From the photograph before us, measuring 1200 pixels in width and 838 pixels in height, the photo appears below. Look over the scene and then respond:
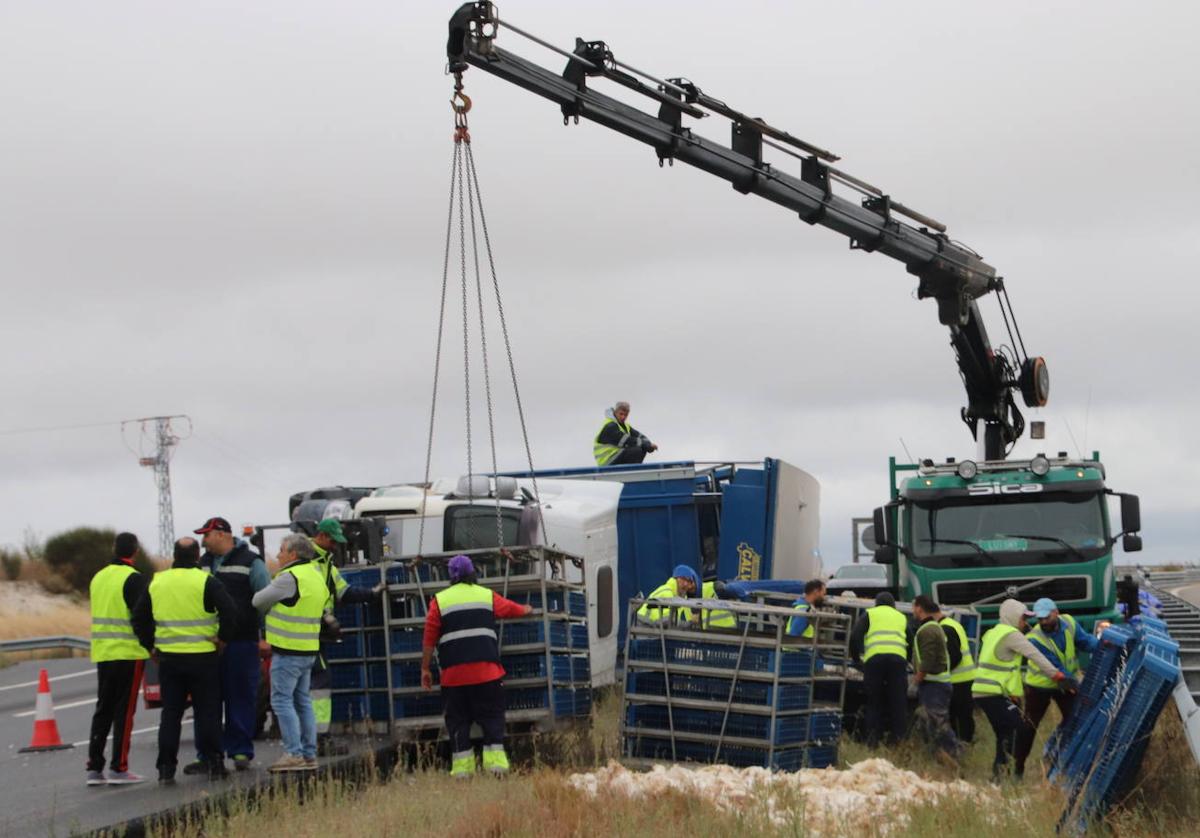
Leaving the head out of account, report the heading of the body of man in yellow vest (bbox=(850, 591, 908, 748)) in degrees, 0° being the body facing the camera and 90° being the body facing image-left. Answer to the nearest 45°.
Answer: approximately 180°

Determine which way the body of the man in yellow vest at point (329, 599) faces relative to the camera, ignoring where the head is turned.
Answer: to the viewer's right

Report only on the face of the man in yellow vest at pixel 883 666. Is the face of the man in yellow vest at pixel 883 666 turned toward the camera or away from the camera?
away from the camera

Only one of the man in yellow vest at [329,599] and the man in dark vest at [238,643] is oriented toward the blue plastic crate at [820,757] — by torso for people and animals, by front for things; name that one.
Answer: the man in yellow vest

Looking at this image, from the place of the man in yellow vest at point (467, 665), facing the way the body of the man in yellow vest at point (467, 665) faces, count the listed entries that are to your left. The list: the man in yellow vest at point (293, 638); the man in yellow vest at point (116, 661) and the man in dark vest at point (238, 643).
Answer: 3

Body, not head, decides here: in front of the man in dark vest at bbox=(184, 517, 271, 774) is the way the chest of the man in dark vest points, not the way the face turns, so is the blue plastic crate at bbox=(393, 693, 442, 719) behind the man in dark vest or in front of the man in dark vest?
behind

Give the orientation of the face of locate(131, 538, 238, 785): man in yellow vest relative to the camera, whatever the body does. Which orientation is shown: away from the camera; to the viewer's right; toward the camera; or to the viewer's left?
away from the camera

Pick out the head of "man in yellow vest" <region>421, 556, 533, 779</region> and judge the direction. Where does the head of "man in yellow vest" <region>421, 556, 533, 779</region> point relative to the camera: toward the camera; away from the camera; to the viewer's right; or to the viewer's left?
away from the camera

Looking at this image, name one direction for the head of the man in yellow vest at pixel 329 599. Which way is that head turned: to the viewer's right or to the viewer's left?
to the viewer's right

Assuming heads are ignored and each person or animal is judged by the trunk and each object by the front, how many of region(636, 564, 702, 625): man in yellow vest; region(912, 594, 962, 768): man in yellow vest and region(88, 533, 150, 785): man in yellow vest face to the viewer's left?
1

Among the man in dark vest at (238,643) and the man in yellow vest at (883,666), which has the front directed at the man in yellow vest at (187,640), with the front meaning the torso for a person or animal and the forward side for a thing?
the man in dark vest

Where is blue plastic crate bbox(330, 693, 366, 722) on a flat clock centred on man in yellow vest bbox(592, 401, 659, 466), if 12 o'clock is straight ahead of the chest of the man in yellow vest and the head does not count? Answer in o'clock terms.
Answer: The blue plastic crate is roughly at 2 o'clock from the man in yellow vest.

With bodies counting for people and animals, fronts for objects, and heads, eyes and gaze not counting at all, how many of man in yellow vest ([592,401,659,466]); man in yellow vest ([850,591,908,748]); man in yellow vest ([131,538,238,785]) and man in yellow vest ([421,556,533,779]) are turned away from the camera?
3
